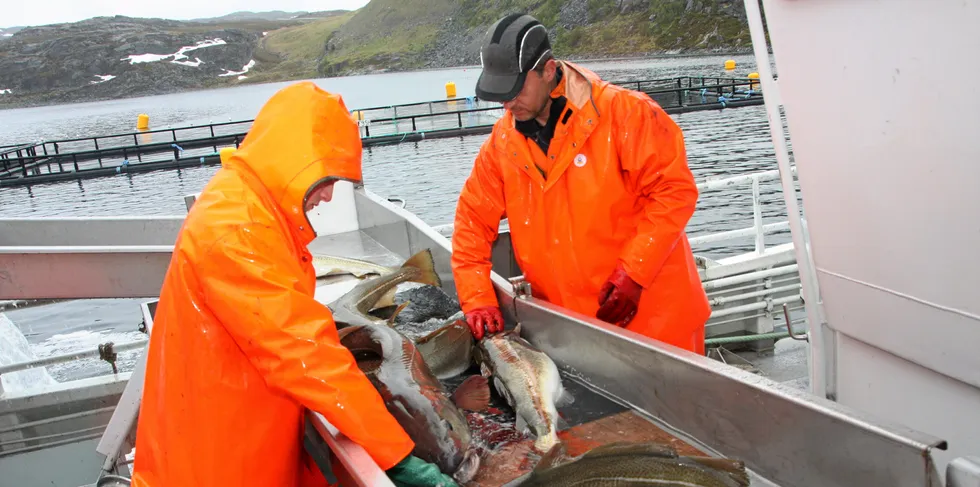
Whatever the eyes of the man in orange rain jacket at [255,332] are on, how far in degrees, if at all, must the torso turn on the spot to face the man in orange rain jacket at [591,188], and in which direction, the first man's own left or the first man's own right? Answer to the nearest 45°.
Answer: approximately 45° to the first man's own left

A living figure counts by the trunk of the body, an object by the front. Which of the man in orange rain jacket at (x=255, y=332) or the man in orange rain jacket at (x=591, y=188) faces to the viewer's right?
the man in orange rain jacket at (x=255, y=332)

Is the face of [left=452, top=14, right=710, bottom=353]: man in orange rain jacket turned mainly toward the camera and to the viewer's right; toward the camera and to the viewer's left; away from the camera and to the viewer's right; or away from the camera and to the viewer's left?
toward the camera and to the viewer's left

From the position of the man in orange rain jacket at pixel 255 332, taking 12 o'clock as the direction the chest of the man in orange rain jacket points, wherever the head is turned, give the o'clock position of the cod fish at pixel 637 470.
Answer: The cod fish is roughly at 1 o'clock from the man in orange rain jacket.

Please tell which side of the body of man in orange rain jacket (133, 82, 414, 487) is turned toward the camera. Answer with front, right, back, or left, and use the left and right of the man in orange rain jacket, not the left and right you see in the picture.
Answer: right

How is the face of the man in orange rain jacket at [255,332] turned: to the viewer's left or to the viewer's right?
to the viewer's right

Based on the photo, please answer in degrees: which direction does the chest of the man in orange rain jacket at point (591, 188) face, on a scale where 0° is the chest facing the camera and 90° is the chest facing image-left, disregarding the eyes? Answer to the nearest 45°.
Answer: approximately 45°

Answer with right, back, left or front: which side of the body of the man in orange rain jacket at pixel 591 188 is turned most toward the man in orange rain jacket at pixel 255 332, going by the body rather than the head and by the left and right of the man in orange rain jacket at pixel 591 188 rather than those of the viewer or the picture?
front

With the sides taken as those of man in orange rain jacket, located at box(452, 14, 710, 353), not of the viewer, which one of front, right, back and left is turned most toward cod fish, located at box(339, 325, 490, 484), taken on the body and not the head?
front

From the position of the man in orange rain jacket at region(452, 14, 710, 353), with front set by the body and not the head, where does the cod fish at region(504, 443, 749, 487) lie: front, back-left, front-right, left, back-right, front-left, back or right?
front-left
